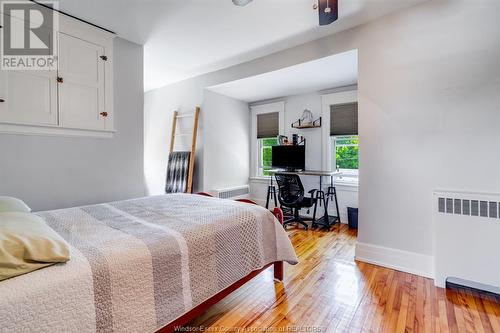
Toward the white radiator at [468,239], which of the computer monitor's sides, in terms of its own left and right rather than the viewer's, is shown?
left

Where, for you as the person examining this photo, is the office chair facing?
facing away from the viewer and to the right of the viewer

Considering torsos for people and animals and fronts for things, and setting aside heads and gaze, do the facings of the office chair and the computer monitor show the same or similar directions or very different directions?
very different directions

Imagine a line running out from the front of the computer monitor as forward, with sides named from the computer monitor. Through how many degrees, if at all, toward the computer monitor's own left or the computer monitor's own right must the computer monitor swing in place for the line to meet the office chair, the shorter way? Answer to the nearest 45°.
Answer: approximately 45° to the computer monitor's own left

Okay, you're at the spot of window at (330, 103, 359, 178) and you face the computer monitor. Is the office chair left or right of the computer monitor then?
left

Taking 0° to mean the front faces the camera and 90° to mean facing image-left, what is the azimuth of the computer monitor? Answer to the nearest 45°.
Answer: approximately 45°

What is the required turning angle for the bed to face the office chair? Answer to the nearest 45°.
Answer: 0° — it already faces it

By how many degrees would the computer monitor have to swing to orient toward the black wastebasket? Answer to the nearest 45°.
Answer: approximately 90° to its left

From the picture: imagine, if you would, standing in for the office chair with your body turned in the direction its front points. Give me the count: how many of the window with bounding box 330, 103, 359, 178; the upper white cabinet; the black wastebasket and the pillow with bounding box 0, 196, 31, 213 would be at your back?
2

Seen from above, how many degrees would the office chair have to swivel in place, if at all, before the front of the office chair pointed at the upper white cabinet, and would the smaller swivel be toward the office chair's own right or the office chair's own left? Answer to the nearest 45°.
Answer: approximately 180°

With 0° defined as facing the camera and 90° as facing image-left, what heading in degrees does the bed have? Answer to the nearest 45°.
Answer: approximately 225°
